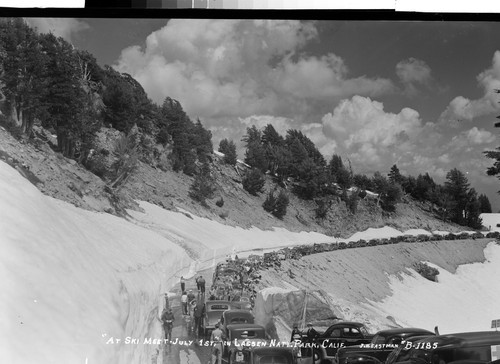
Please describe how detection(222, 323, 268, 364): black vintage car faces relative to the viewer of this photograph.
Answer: facing away from the viewer

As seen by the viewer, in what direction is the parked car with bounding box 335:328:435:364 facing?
to the viewer's left

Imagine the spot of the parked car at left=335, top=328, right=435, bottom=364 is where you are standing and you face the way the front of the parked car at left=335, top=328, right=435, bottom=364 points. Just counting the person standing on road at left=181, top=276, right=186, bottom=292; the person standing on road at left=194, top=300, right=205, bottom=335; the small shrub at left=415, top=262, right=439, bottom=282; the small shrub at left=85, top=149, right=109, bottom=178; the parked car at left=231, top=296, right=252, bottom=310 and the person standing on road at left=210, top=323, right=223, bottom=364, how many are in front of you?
5

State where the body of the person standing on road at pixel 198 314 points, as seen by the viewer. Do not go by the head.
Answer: away from the camera

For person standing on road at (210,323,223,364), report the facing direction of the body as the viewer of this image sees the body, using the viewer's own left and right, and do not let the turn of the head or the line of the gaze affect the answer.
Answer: facing away from the viewer
